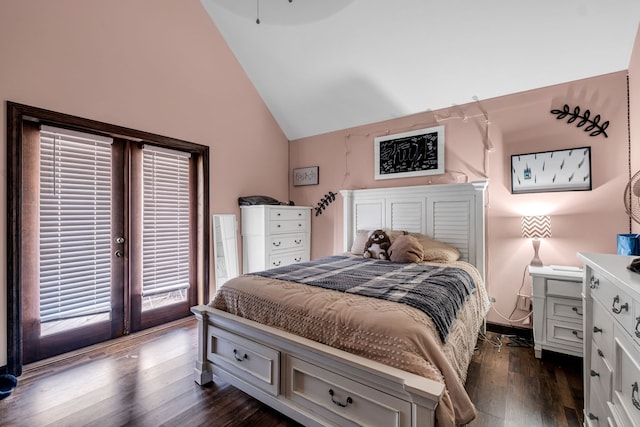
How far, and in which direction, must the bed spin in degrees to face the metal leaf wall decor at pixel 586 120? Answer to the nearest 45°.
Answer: approximately 180°

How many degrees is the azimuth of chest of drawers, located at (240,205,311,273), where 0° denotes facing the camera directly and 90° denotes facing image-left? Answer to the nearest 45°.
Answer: approximately 315°

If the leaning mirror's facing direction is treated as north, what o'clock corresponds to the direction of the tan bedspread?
The tan bedspread is roughly at 1 o'clock from the leaning mirror.

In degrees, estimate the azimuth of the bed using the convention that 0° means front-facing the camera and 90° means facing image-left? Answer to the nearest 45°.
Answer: approximately 45°
